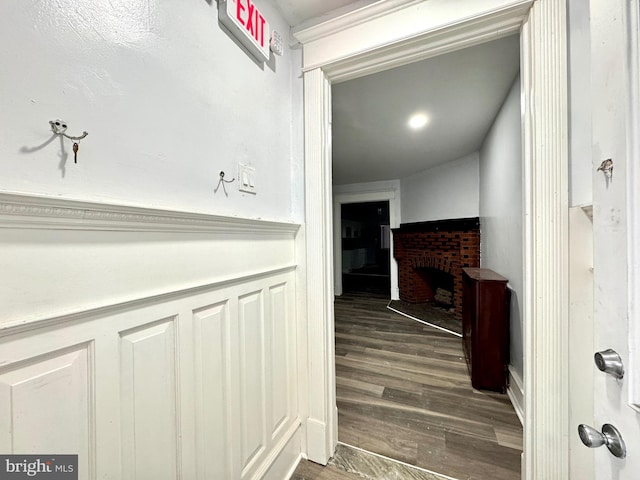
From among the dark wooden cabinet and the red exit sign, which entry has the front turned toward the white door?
the red exit sign

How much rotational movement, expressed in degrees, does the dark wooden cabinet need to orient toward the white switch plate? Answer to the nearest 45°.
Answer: approximately 45° to its left

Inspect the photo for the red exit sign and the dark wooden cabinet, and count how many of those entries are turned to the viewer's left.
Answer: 1

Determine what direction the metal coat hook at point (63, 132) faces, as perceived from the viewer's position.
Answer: facing the viewer and to the right of the viewer

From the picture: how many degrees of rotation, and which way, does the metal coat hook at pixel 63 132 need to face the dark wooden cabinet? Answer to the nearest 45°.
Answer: approximately 45° to its left

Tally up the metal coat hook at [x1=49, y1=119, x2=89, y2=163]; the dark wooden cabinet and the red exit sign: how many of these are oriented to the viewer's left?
1

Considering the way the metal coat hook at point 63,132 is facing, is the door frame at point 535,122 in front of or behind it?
in front

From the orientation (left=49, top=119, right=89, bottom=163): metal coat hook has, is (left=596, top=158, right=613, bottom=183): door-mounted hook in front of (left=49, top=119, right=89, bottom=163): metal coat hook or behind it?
in front

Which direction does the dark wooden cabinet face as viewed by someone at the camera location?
facing to the left of the viewer

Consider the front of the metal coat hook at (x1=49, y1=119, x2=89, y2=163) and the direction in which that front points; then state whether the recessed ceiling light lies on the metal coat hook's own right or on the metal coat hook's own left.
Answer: on the metal coat hook's own left

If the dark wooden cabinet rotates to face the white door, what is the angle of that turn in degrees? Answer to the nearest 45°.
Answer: approximately 90° to its left

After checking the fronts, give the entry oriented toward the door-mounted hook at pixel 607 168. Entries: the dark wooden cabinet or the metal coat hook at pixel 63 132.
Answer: the metal coat hook

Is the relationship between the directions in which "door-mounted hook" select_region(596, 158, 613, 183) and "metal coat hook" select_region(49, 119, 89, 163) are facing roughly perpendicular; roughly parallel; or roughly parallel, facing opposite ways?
roughly parallel, facing opposite ways

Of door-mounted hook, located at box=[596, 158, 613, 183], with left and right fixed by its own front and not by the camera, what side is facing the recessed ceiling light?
right

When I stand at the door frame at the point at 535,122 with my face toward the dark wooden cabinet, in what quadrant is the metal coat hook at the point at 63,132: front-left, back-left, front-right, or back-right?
back-left

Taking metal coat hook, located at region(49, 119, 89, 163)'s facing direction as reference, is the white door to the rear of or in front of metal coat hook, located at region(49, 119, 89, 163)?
in front

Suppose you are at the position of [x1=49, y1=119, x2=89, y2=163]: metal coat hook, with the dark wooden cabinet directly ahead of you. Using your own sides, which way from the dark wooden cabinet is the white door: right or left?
right
